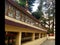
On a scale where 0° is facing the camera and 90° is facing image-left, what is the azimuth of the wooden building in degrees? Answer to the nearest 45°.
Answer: approximately 315°
